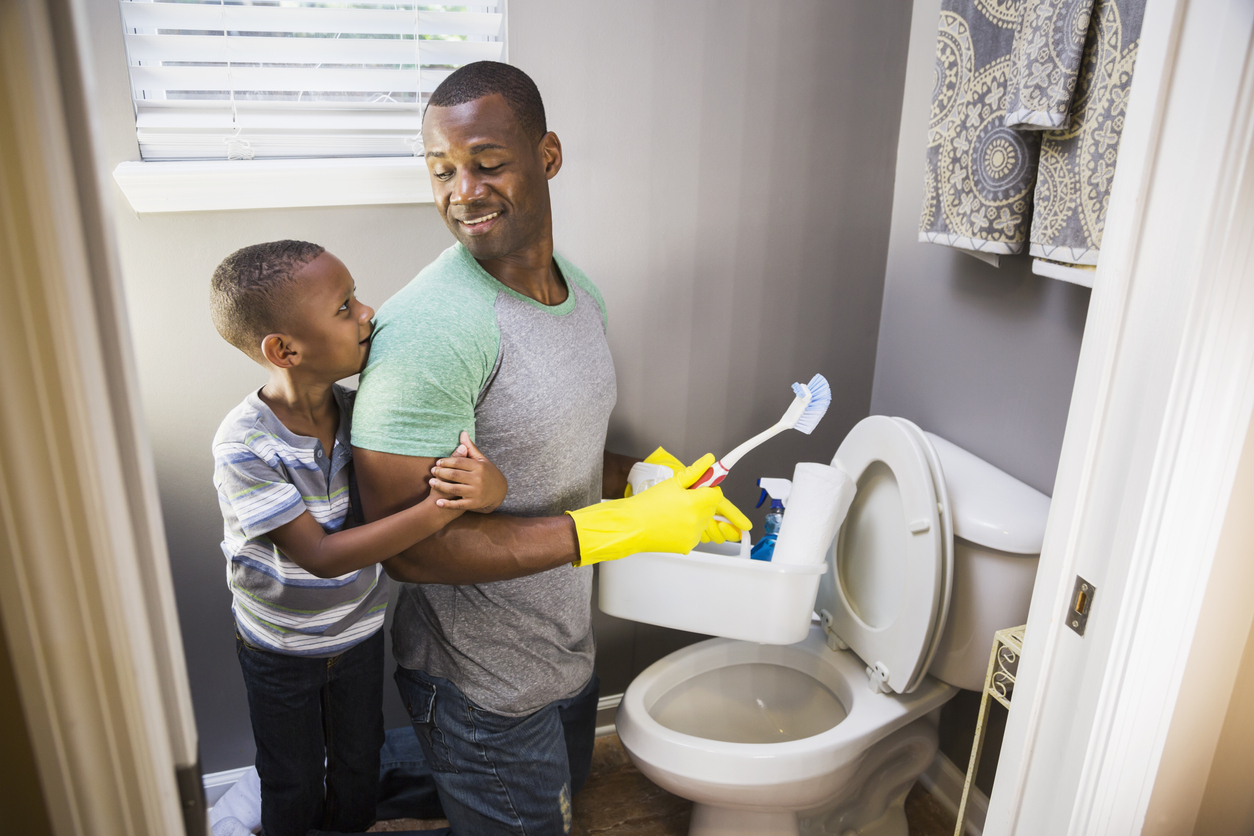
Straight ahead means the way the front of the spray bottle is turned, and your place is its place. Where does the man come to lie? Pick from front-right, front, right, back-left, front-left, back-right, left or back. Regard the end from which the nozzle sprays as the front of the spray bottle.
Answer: front-left

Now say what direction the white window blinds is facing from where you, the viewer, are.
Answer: facing the viewer

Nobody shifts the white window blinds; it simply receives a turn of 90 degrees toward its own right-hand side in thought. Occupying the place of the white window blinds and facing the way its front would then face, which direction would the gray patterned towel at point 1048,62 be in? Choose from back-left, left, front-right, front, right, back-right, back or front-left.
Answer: back-left

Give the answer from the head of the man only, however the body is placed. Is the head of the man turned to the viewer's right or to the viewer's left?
to the viewer's left

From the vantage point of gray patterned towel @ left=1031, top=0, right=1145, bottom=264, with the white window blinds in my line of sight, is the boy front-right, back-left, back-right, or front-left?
front-left

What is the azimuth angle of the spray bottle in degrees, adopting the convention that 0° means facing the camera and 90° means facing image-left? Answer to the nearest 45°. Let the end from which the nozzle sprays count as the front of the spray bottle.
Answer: approximately 90°

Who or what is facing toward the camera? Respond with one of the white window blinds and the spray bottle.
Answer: the white window blinds

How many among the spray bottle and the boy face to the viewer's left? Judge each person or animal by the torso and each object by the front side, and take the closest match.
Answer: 1

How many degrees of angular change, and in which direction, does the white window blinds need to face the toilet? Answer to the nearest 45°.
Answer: approximately 45° to its left

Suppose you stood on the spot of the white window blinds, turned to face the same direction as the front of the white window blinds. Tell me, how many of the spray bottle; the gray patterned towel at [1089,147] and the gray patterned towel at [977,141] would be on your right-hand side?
0

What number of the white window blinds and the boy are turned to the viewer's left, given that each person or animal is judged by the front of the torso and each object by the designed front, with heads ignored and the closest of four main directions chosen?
0

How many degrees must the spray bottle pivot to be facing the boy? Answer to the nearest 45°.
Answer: approximately 45° to its left

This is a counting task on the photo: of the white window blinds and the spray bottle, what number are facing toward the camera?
1

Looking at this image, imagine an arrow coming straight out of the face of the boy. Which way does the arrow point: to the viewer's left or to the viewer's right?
to the viewer's right
